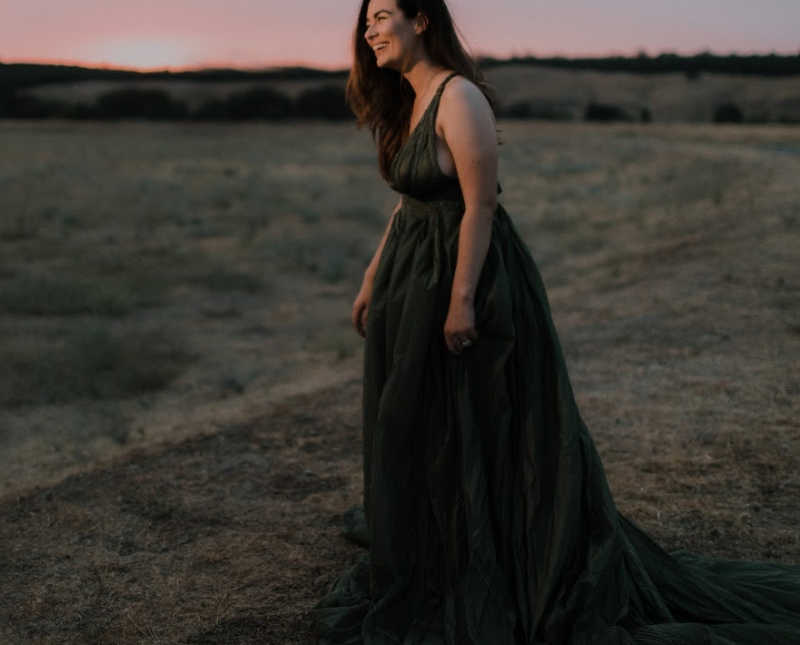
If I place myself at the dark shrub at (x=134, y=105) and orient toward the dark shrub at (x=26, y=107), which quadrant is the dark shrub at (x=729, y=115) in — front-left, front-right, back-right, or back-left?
back-left

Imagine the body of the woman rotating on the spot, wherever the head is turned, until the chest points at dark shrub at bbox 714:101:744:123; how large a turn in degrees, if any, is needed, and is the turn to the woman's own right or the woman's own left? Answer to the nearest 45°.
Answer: approximately 135° to the woman's own right

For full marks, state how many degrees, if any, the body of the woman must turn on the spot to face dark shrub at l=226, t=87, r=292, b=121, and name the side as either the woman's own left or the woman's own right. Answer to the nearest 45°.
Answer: approximately 135° to the woman's own right

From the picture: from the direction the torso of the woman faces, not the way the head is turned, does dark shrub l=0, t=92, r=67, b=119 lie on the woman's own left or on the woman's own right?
on the woman's own right

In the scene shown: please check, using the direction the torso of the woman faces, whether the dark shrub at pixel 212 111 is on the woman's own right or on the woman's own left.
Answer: on the woman's own right

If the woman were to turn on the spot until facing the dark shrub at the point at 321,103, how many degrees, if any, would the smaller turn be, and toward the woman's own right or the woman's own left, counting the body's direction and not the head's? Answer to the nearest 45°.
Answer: approximately 135° to the woman's own right
